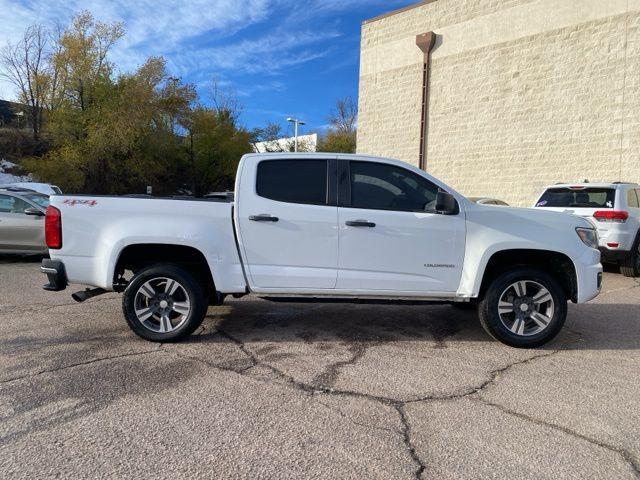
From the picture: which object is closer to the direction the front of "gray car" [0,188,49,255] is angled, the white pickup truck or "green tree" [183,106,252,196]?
the white pickup truck

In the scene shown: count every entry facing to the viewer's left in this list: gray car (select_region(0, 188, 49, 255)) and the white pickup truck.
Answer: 0

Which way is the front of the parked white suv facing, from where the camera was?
facing away from the viewer and to the right of the viewer

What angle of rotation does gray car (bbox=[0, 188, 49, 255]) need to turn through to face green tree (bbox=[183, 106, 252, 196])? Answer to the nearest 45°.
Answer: approximately 90° to its left

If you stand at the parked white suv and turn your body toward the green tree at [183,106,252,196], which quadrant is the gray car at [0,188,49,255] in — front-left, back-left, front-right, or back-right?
front-left

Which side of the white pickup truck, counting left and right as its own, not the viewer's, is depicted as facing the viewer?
right

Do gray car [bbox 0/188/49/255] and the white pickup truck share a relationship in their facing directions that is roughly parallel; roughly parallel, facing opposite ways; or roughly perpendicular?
roughly parallel

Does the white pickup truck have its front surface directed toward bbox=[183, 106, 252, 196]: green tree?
no

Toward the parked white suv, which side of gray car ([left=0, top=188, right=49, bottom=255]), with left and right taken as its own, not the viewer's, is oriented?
front

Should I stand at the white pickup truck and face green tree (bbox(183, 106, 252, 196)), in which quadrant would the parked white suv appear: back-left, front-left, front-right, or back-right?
front-right

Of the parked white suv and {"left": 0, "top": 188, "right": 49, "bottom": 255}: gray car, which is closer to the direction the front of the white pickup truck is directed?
the parked white suv

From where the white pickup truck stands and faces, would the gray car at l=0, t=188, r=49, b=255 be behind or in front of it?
behind

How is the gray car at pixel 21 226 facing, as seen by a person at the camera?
facing the viewer and to the right of the viewer

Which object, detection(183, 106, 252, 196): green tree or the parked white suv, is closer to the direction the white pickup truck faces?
the parked white suv

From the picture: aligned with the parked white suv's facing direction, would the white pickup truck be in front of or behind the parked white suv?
behind
